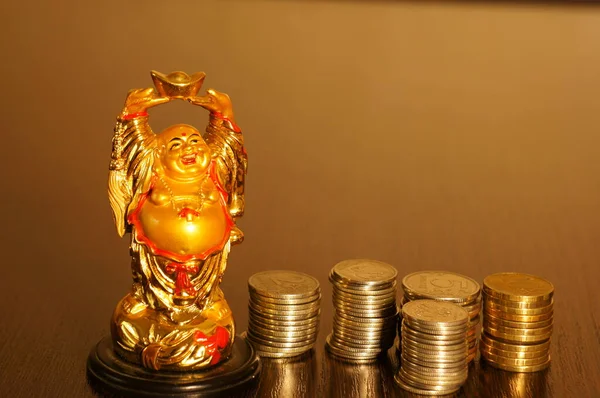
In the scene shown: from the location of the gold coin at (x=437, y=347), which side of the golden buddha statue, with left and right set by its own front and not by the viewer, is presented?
left

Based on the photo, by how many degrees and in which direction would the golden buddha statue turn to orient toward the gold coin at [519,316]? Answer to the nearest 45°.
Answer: approximately 90° to its left

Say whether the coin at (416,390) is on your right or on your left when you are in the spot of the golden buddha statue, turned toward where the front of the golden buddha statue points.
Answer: on your left

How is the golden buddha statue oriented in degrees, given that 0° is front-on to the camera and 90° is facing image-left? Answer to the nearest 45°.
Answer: approximately 0°

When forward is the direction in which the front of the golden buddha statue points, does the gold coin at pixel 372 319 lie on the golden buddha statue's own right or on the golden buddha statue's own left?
on the golden buddha statue's own left

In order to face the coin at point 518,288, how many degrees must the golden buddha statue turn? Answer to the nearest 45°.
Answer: approximately 90° to its left
